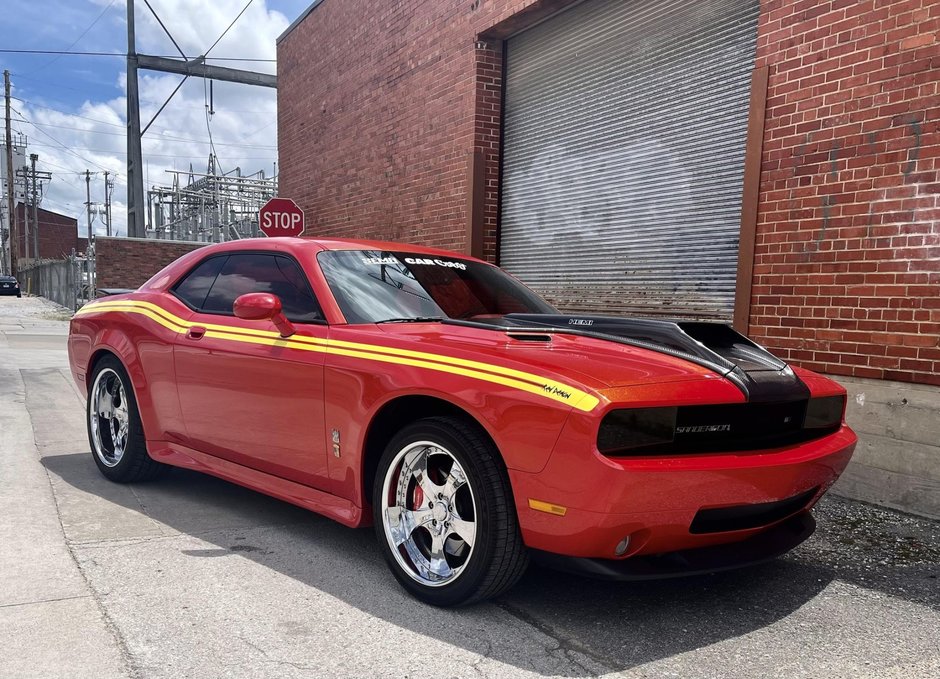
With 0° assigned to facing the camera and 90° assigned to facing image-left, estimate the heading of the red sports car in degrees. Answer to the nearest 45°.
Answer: approximately 315°

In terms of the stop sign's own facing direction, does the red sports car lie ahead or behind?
ahead

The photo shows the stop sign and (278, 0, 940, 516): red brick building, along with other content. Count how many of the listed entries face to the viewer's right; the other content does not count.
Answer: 0

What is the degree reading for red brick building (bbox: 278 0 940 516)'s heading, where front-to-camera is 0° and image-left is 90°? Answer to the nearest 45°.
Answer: approximately 45°

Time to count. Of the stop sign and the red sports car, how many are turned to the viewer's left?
0

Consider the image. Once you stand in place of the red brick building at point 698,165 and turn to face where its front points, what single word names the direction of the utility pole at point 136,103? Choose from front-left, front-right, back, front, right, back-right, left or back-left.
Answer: right

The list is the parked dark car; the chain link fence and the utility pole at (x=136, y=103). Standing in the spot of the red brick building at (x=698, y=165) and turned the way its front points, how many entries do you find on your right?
3

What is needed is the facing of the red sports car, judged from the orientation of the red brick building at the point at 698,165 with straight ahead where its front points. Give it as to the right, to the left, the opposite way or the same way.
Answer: to the left

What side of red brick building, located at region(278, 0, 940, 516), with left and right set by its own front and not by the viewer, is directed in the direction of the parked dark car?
right

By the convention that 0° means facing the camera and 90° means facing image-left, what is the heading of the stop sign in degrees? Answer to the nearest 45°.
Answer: approximately 0°

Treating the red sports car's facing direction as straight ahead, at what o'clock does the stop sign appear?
The stop sign is roughly at 7 o'clock from the red sports car.

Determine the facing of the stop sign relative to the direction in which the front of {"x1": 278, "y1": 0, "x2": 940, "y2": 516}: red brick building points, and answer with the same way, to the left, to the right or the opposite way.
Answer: to the left
